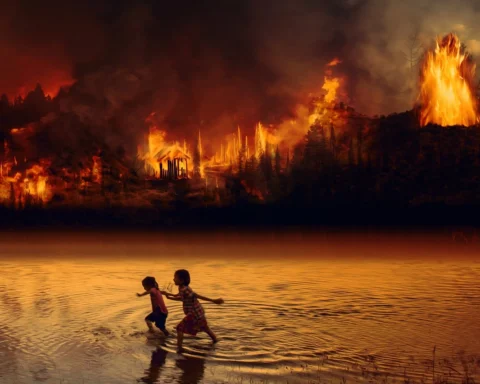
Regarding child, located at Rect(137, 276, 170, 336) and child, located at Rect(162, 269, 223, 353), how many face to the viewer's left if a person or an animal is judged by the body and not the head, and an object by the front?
2

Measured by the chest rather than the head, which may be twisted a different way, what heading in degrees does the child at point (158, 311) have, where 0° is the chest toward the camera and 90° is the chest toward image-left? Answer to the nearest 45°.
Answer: approximately 90°

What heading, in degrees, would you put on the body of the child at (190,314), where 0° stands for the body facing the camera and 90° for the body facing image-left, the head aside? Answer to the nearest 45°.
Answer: approximately 90°

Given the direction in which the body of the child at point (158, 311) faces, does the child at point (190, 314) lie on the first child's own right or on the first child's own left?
on the first child's own left

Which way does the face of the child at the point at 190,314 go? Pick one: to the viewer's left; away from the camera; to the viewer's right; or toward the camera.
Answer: to the viewer's left

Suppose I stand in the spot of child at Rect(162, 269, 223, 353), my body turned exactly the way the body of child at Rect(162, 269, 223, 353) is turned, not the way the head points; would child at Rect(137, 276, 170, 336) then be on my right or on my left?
on my right
